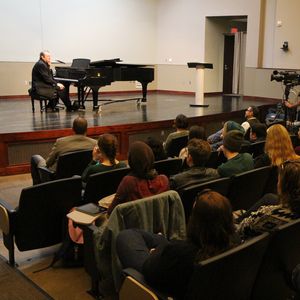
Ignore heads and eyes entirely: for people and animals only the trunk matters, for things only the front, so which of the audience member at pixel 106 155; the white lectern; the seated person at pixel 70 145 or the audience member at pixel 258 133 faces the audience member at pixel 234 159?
the white lectern

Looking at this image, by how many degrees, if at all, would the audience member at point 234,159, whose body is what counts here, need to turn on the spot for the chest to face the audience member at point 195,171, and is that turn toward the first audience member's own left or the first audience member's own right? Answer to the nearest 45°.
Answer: approximately 90° to the first audience member's own left

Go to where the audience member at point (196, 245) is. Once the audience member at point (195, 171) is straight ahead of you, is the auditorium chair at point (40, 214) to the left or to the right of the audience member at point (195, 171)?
left

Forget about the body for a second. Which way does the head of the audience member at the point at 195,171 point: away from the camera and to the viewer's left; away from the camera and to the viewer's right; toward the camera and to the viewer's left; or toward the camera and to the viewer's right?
away from the camera and to the viewer's left

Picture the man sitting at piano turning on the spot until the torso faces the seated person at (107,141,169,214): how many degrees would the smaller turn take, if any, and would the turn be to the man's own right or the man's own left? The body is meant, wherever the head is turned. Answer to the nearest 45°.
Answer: approximately 90° to the man's own right

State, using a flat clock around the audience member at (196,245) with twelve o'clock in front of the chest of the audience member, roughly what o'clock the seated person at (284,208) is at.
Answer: The seated person is roughly at 3 o'clock from the audience member.

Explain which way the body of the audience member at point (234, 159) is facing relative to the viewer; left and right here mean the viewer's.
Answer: facing away from the viewer and to the left of the viewer

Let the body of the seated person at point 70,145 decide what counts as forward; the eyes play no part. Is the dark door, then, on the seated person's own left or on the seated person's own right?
on the seated person's own right

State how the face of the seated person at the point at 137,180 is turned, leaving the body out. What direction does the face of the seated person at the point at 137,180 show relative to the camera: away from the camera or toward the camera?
away from the camera

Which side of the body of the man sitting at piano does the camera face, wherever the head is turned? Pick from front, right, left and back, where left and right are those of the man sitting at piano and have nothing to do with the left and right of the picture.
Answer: right
